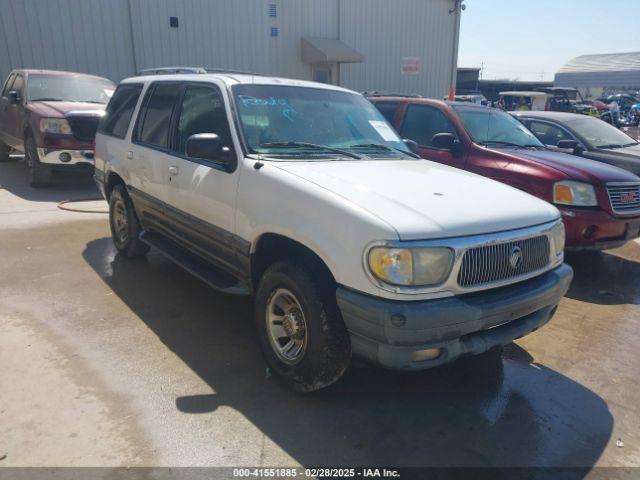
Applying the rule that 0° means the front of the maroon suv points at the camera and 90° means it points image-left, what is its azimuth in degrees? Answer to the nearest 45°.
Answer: approximately 315°

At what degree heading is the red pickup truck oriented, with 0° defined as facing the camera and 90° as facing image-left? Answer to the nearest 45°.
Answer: approximately 315°

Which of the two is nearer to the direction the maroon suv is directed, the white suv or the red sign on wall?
the white suv

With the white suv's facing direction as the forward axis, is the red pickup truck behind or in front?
behind

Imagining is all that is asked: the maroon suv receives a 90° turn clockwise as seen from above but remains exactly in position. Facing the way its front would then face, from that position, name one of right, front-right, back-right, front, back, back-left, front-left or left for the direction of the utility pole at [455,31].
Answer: back-right

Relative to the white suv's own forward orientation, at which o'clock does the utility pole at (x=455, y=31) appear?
The utility pole is roughly at 8 o'clock from the white suv.
